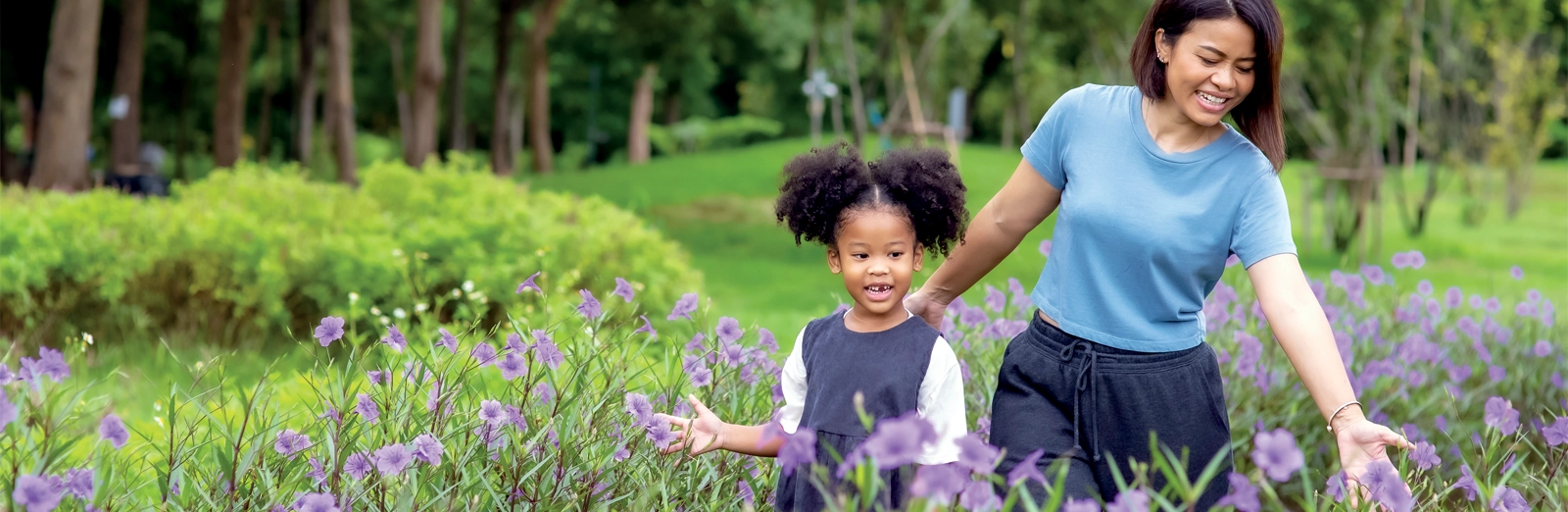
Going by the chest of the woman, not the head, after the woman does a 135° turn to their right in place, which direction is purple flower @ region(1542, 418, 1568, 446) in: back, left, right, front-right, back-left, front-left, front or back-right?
back-right

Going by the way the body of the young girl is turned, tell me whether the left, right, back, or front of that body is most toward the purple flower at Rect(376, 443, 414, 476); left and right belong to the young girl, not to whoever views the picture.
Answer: right

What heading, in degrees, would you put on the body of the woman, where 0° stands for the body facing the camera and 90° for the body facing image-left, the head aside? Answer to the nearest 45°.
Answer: approximately 0°

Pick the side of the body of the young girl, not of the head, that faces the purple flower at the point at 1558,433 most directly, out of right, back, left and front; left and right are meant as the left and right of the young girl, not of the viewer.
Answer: left

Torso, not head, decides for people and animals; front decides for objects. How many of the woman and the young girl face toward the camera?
2

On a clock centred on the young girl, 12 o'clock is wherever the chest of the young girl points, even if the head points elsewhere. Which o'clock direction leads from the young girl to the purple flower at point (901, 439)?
The purple flower is roughly at 12 o'clock from the young girl.

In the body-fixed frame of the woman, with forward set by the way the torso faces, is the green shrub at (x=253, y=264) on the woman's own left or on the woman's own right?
on the woman's own right

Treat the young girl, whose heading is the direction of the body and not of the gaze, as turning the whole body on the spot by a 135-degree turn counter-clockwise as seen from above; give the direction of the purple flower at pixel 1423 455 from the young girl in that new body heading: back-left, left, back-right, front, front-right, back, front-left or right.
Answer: front-right

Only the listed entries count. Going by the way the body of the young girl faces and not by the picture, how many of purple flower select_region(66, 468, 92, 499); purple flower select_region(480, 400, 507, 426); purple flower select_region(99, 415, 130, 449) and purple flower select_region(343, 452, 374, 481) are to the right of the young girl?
4
